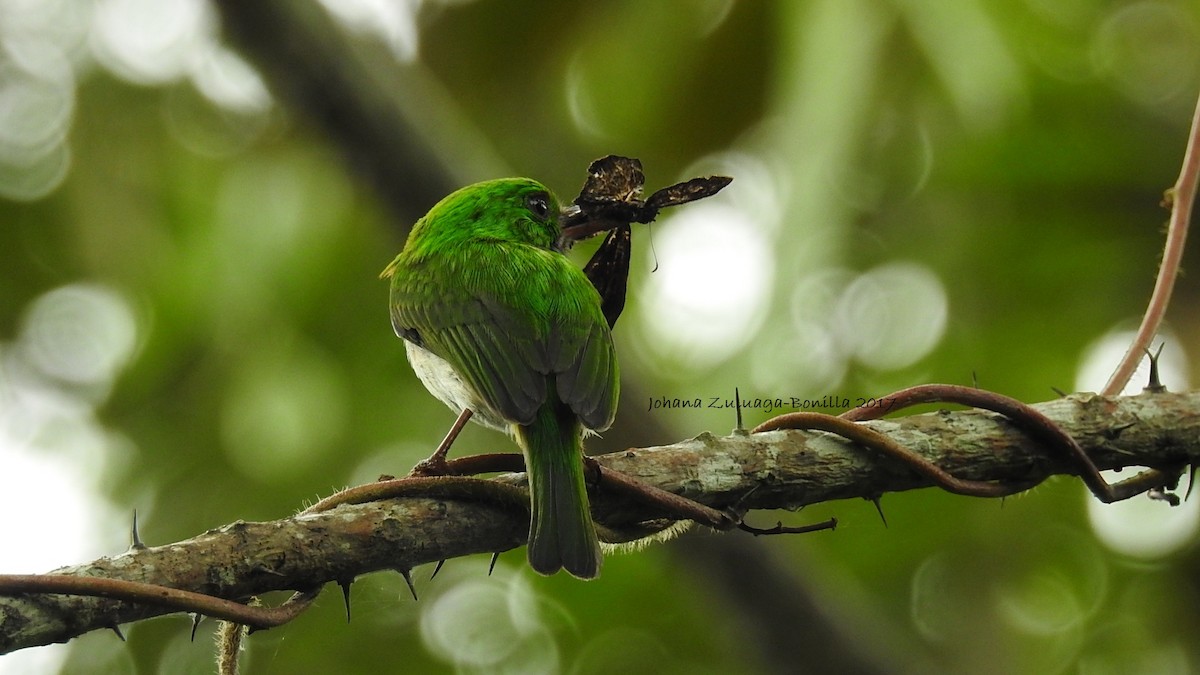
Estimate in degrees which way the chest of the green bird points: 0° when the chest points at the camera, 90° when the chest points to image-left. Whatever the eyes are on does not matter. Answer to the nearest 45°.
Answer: approximately 135°

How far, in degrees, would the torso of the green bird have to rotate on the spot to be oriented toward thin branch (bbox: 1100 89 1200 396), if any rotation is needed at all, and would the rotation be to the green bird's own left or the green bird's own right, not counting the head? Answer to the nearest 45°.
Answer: approximately 135° to the green bird's own right
